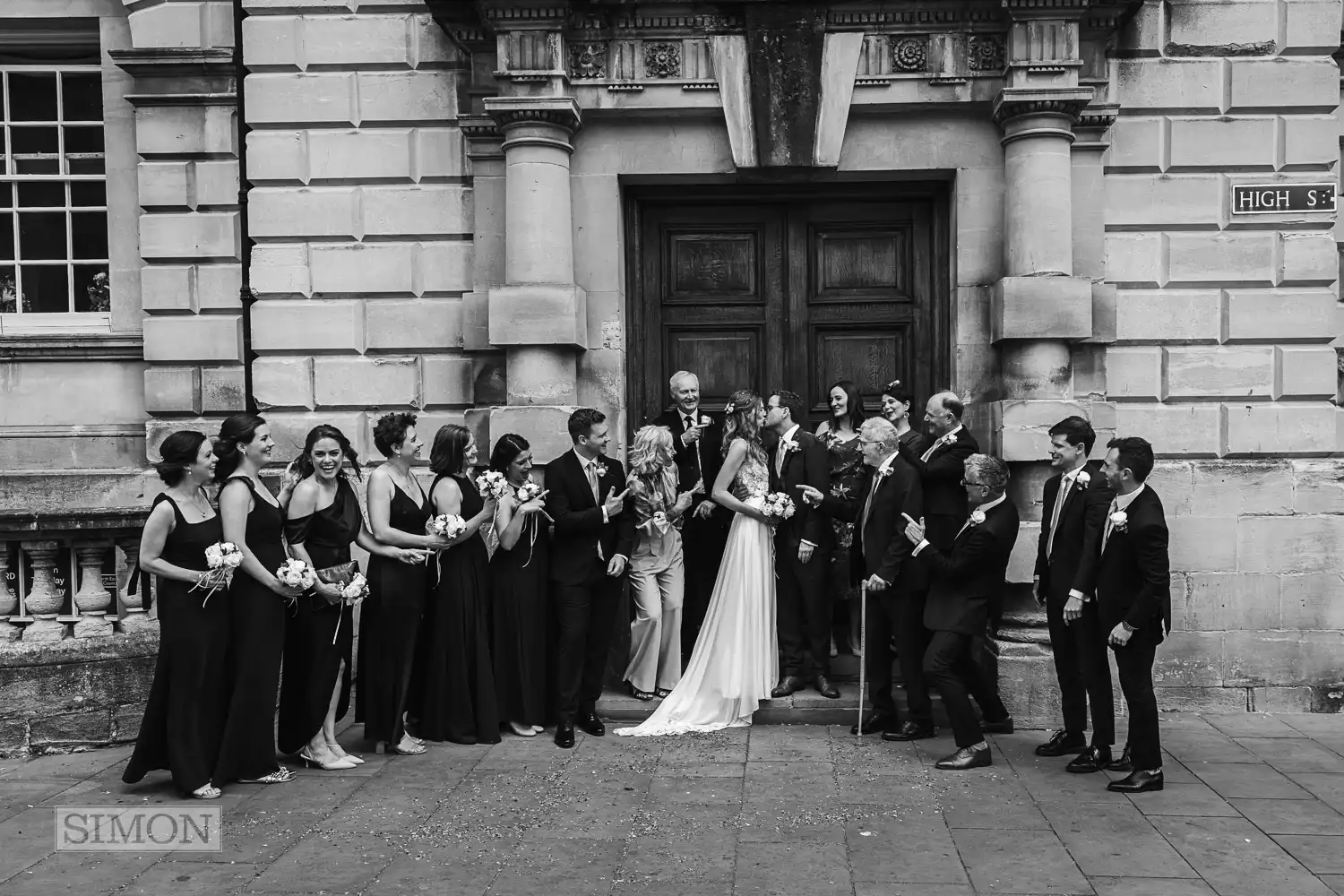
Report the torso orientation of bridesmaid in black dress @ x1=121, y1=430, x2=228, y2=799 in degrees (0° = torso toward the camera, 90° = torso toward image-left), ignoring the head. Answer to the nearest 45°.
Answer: approximately 315°

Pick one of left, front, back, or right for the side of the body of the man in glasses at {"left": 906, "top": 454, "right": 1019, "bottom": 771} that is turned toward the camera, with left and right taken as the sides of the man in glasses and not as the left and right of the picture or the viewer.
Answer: left

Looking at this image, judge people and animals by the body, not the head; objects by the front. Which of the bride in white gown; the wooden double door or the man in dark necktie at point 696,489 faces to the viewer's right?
the bride in white gown

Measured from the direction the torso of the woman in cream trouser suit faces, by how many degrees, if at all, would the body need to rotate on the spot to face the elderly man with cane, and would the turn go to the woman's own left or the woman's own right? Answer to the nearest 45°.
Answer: approximately 45° to the woman's own left

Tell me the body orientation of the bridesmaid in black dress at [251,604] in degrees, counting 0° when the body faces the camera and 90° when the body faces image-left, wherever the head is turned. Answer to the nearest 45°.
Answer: approximately 270°

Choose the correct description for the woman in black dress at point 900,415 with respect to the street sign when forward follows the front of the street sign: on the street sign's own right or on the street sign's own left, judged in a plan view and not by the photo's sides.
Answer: on the street sign's own right

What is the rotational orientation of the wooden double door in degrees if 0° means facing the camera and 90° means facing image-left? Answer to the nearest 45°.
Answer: approximately 0°

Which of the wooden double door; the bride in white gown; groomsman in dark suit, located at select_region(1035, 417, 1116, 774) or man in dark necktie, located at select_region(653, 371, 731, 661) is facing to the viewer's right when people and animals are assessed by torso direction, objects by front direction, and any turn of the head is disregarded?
the bride in white gown

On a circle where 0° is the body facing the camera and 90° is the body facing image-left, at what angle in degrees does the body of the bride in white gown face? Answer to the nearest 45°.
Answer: approximately 270°

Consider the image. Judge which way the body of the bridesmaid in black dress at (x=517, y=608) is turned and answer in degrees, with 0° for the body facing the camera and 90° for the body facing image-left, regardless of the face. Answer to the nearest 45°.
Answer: approximately 315°

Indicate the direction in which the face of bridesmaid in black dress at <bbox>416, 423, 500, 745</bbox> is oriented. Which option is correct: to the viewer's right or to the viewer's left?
to the viewer's right
